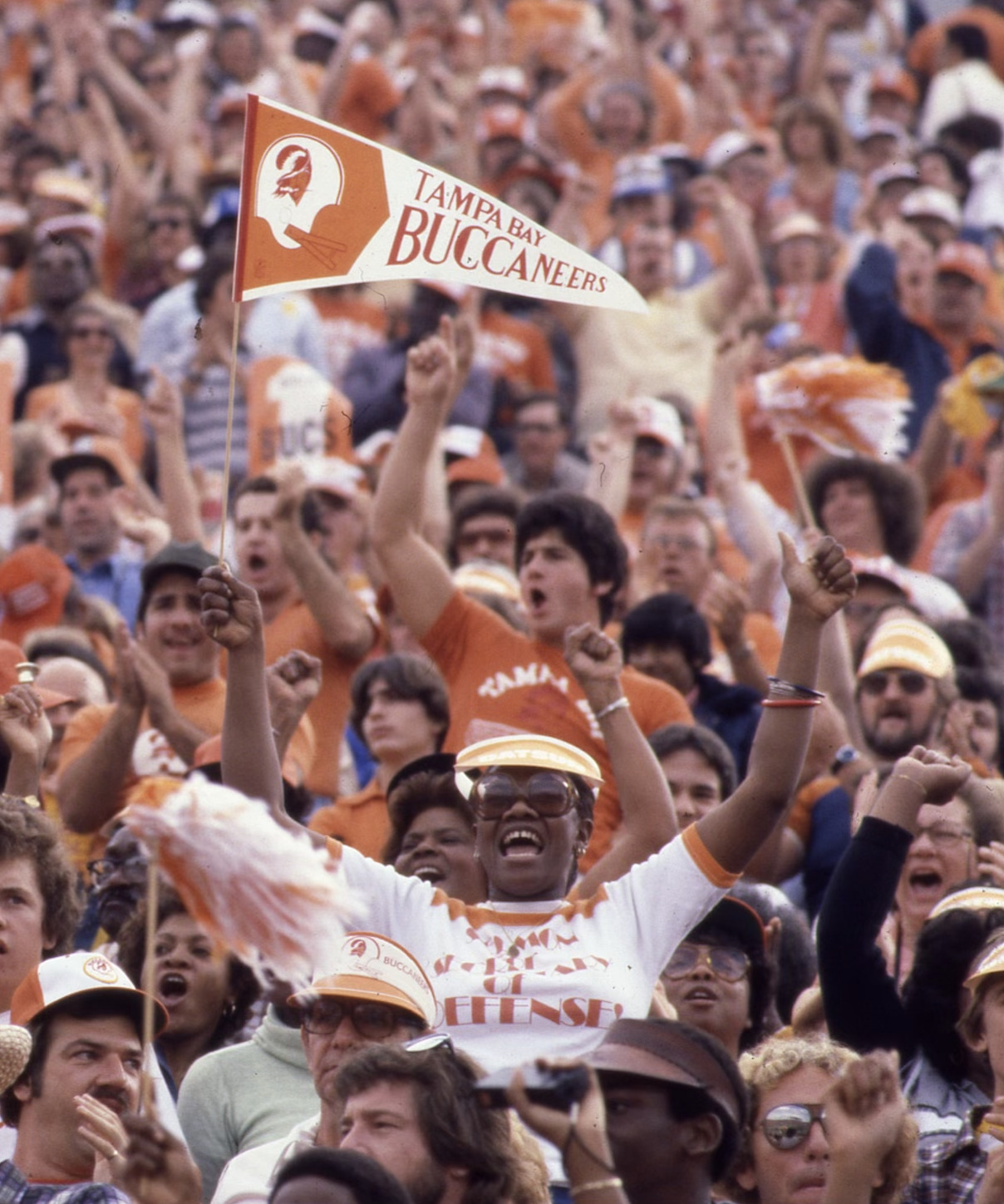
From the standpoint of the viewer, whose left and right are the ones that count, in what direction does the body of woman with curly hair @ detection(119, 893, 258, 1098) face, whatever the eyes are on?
facing the viewer and to the left of the viewer

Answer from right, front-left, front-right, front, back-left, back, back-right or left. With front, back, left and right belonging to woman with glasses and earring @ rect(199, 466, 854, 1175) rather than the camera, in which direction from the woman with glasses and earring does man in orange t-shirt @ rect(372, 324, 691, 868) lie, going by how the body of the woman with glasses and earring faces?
back

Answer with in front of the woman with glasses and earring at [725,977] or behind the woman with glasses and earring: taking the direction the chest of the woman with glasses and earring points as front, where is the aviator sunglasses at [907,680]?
behind

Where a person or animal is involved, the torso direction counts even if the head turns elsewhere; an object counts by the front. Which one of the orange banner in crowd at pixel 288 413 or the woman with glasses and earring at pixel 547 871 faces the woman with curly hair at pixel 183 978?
the orange banner in crowd

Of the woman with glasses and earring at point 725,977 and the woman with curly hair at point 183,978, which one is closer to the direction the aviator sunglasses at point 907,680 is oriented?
the woman with glasses and earring

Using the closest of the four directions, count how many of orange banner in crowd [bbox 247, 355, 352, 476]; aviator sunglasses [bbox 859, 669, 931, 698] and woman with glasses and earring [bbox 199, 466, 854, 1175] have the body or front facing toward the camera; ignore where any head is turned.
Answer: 3

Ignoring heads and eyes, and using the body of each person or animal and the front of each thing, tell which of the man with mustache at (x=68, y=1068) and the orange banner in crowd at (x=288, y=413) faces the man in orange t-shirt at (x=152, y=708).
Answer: the orange banner in crowd

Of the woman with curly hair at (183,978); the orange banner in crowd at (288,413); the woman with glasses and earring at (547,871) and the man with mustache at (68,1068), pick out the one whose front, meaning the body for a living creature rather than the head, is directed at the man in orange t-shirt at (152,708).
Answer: the orange banner in crowd

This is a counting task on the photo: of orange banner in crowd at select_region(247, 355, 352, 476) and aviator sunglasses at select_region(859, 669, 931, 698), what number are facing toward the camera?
2
